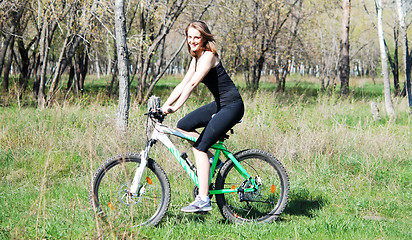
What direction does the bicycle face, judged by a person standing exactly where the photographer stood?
facing to the left of the viewer

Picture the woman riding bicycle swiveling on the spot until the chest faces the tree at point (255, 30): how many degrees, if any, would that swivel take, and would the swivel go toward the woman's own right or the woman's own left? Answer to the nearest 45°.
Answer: approximately 90° to the woman's own right

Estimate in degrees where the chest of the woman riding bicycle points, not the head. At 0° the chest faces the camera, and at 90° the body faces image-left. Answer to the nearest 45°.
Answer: approximately 90°

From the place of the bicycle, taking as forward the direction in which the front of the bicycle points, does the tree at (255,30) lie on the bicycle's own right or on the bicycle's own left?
on the bicycle's own right
